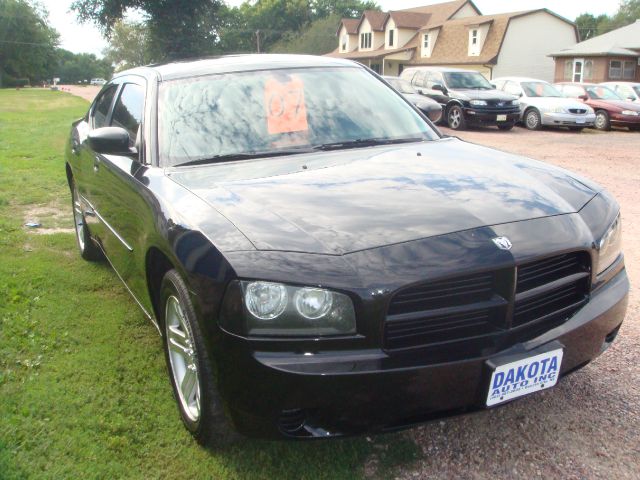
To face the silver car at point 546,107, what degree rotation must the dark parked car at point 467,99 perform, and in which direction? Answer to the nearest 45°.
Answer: approximately 90° to its left

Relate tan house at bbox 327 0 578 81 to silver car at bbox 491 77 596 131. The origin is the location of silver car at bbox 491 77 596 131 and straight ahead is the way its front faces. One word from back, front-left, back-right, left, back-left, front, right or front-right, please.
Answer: back-left

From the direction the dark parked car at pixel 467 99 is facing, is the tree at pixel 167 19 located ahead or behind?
behind

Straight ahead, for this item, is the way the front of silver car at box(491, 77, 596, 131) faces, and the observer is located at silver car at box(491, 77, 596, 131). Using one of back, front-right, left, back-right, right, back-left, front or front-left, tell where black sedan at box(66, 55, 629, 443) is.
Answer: front-right

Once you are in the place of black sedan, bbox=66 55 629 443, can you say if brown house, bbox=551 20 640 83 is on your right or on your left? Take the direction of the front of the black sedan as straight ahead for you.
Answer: on your left

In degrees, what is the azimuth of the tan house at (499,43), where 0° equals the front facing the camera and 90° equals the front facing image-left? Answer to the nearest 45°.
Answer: approximately 45°

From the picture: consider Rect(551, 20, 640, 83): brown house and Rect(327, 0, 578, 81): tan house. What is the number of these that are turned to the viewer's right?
0

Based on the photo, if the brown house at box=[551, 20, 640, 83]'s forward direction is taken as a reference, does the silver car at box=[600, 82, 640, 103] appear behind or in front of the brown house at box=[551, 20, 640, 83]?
in front

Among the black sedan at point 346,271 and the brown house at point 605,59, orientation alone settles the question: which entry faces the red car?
the brown house

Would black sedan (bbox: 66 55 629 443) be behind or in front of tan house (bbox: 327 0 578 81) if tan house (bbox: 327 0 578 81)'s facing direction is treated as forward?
in front
